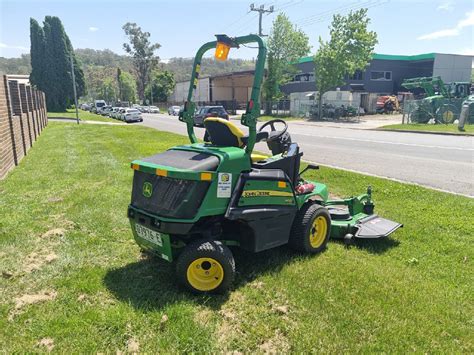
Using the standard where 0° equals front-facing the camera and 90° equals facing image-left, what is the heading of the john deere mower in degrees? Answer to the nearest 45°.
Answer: approximately 225°

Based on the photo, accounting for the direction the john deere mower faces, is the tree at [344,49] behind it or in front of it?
in front

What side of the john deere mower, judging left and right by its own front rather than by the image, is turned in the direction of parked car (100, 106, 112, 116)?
left

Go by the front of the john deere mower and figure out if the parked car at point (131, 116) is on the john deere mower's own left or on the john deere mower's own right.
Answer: on the john deere mower's own left

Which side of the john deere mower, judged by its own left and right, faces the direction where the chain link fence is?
front
